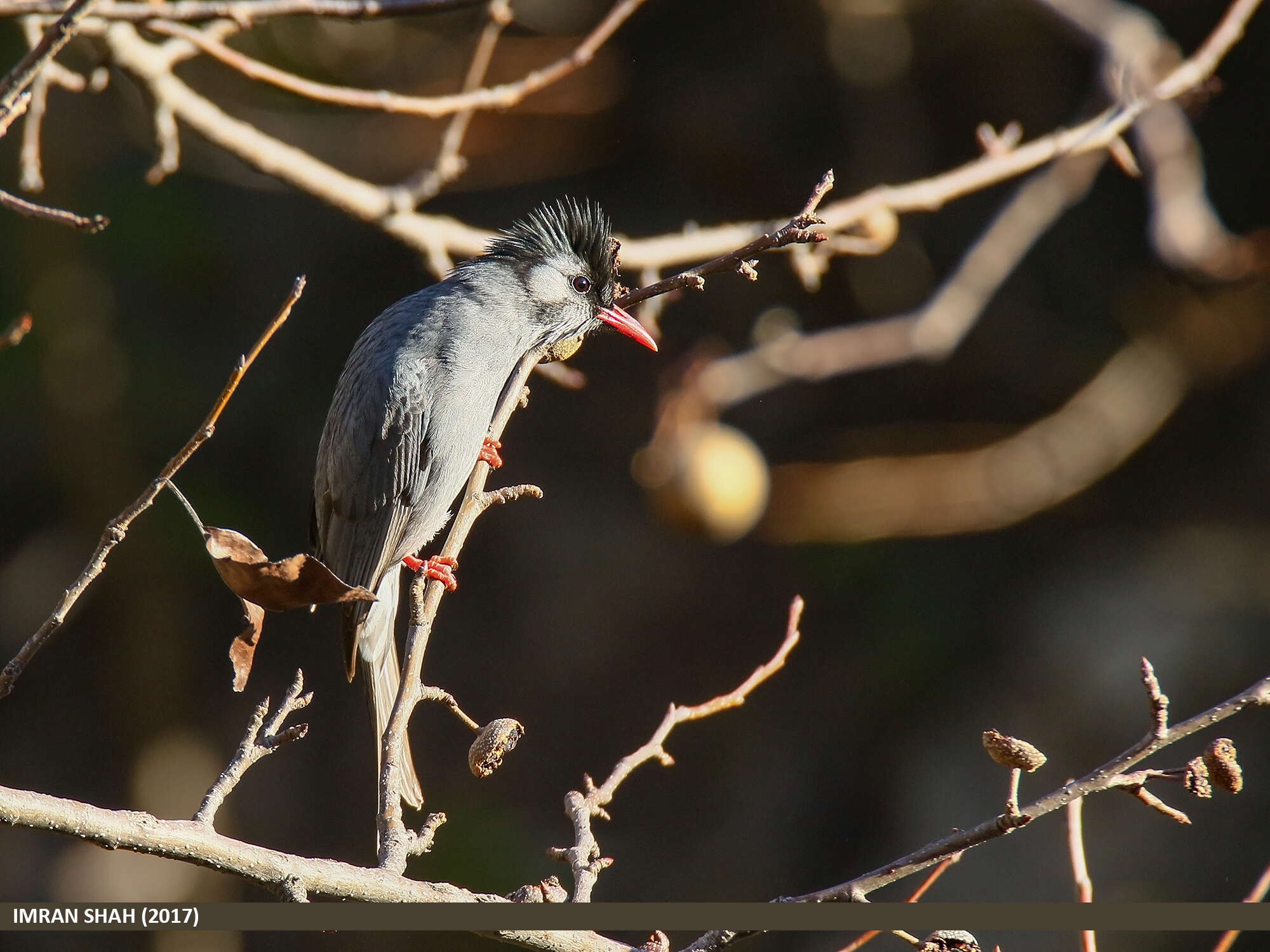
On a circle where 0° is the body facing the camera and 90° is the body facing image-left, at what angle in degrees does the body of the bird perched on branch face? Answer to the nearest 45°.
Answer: approximately 270°

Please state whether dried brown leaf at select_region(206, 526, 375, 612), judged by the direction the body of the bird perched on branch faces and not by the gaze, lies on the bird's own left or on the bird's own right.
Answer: on the bird's own right

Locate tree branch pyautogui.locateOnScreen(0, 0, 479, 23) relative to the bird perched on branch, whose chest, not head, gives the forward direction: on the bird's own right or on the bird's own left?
on the bird's own right

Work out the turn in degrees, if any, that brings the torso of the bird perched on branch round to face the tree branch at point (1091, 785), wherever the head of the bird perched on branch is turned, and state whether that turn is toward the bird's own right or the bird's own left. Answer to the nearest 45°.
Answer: approximately 45° to the bird's own right
